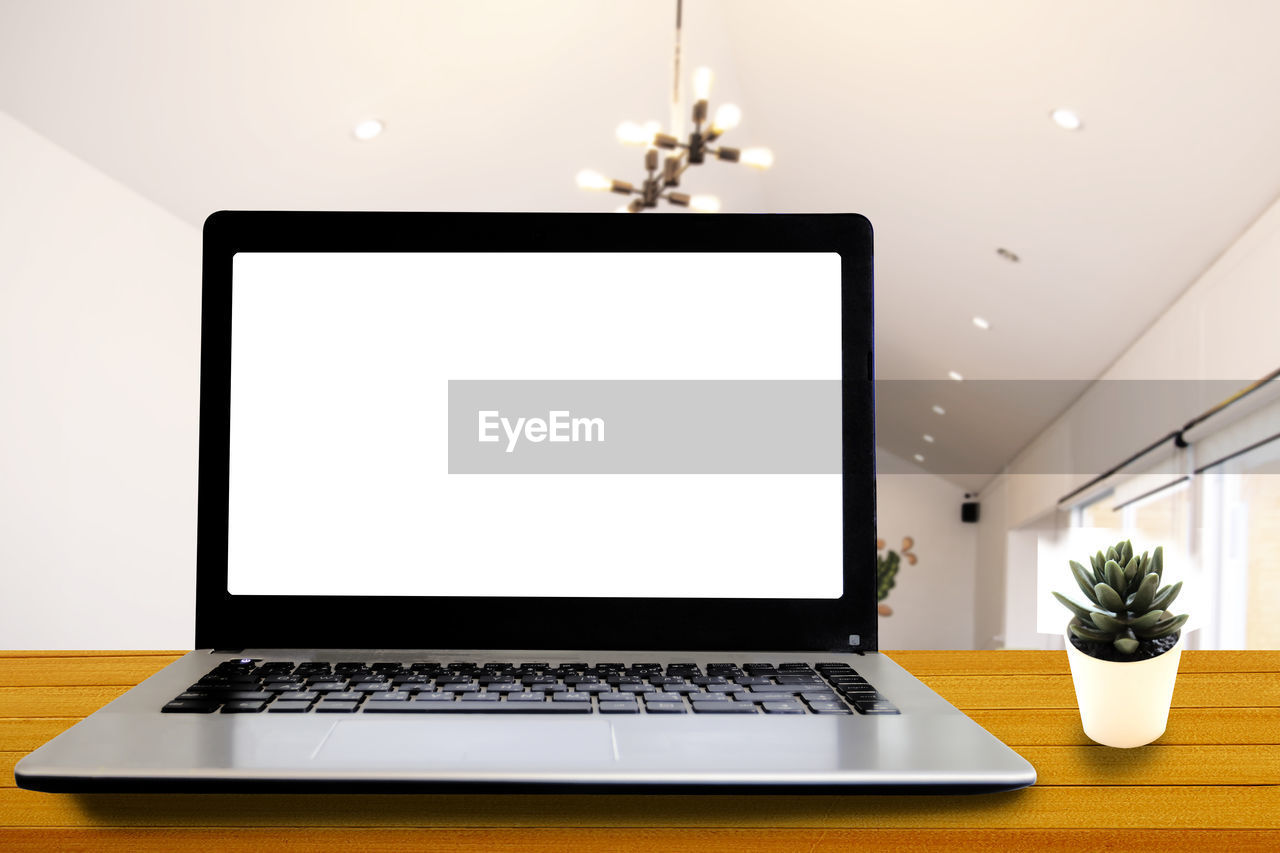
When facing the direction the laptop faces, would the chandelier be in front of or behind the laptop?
behind

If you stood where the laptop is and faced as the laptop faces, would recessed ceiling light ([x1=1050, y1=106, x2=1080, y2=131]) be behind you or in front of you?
behind

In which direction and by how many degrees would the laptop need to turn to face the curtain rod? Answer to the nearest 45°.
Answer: approximately 135° to its left

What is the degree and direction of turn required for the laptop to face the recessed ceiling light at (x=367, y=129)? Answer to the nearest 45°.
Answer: approximately 180°

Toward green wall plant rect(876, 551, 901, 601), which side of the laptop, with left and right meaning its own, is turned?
back

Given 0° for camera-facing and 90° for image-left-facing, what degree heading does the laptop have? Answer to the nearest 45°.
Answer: approximately 0°
